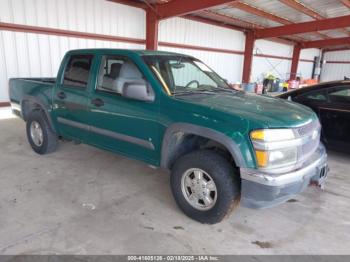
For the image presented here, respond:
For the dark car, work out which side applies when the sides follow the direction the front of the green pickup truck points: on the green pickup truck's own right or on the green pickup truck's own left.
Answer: on the green pickup truck's own left

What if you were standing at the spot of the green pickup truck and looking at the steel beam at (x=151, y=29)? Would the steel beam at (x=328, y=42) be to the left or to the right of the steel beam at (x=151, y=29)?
right

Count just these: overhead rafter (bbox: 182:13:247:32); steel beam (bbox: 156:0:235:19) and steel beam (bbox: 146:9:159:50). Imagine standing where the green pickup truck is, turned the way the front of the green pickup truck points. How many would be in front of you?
0

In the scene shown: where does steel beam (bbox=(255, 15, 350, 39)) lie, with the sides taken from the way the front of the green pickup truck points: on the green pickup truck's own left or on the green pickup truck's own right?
on the green pickup truck's own left

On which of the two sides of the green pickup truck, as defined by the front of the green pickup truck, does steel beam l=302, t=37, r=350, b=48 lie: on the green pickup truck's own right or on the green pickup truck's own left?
on the green pickup truck's own left

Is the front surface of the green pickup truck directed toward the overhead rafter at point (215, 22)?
no

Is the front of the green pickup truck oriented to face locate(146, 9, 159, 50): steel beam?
no

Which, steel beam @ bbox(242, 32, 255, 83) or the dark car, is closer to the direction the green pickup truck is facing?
the dark car

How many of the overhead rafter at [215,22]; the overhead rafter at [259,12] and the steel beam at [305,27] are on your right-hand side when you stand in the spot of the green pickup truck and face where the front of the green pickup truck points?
0

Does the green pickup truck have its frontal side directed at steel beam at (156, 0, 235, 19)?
no

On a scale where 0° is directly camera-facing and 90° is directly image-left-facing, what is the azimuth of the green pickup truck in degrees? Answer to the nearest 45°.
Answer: approximately 315°

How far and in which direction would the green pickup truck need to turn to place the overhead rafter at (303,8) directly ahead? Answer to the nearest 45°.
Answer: approximately 90° to its left

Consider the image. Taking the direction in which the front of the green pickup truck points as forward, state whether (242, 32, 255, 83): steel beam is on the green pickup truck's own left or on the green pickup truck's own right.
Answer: on the green pickup truck's own left
